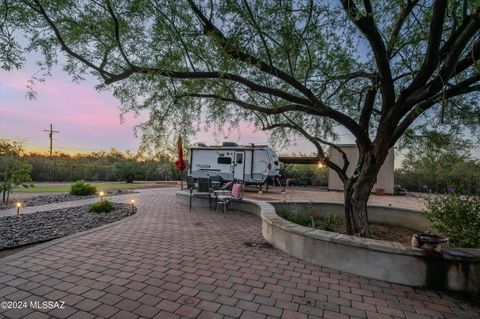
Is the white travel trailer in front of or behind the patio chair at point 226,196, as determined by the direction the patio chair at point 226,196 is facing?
behind

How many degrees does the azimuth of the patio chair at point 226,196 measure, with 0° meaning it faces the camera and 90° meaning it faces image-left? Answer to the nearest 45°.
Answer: approximately 45°

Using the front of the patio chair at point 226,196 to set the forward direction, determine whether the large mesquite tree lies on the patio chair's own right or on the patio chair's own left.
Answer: on the patio chair's own left

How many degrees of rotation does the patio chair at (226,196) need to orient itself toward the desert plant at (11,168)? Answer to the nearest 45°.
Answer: approximately 45° to its right

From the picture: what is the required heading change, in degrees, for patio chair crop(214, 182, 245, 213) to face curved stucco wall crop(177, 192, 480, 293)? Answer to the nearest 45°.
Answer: approximately 45° to its left

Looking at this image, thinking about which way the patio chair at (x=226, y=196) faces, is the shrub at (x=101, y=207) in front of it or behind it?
in front

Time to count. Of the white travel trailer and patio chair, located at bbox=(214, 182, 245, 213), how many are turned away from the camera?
0

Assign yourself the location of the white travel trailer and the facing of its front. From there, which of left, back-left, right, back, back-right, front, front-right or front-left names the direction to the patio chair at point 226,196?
front-right

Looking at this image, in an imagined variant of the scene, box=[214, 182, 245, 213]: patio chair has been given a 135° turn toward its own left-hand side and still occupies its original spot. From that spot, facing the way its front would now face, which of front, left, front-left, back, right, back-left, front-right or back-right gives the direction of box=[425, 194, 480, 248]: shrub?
front-right
